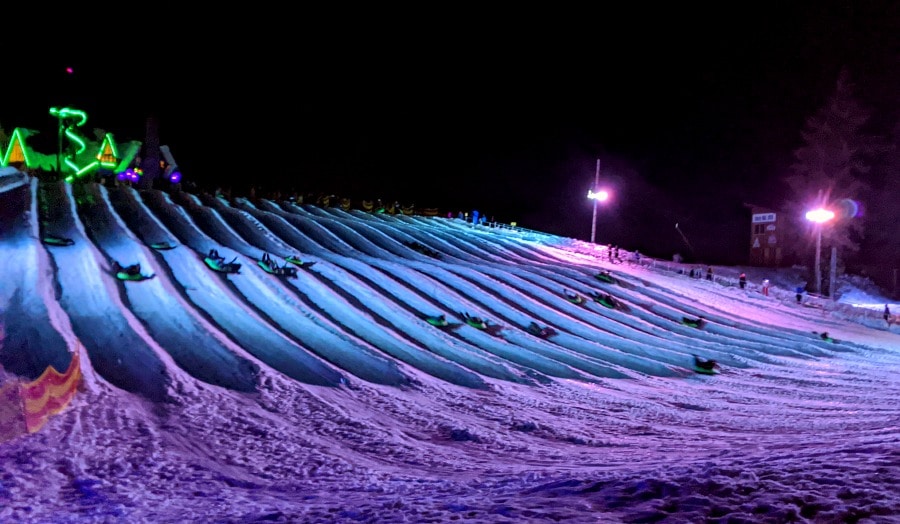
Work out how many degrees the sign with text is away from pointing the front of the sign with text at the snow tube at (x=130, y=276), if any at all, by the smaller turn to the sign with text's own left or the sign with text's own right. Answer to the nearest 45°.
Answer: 0° — it already faces it

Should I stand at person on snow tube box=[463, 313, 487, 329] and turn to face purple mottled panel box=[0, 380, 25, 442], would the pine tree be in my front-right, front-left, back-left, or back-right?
back-left

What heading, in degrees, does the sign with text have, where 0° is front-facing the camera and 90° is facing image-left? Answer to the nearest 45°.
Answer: approximately 0°

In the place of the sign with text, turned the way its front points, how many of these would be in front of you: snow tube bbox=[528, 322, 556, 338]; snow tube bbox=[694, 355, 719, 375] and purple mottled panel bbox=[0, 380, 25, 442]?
3

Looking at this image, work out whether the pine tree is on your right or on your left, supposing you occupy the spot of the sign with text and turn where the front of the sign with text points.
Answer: on your left

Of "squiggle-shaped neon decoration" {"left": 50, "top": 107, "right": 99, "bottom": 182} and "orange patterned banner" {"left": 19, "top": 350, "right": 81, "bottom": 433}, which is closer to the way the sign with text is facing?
the orange patterned banner

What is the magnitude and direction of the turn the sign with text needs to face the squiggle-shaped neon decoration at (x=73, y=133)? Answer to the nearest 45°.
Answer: approximately 45° to its right

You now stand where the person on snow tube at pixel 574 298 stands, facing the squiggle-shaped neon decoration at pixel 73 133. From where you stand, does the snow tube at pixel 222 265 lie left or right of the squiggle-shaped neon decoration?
left

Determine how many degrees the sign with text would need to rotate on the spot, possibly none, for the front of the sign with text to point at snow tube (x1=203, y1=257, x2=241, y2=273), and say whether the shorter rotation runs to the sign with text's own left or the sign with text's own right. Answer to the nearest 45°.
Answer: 0° — it already faces it
